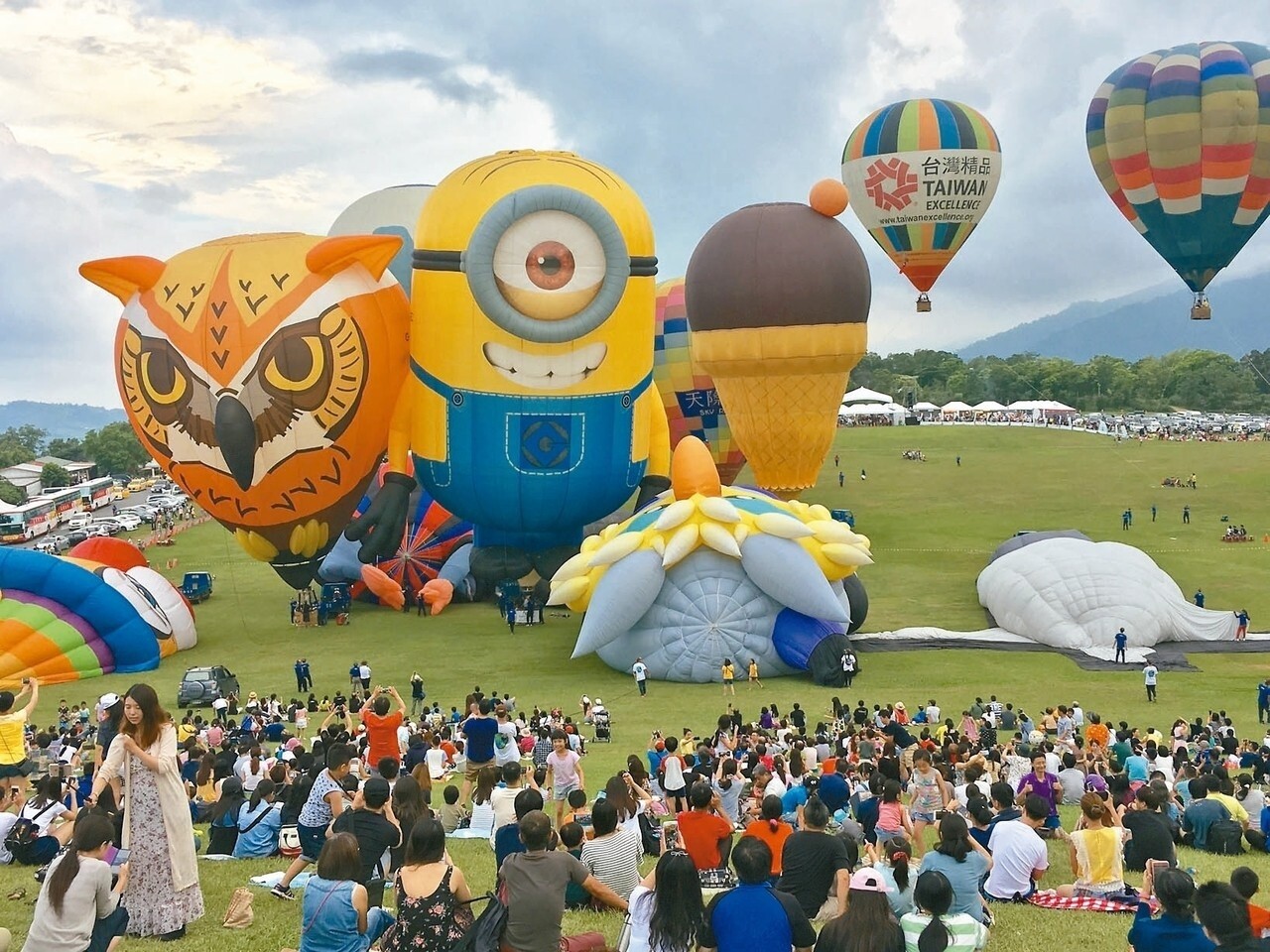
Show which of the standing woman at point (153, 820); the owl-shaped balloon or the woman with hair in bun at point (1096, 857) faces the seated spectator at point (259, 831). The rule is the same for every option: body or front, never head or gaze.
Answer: the owl-shaped balloon

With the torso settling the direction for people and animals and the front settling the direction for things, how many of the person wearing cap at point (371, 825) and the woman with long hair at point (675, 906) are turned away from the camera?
2

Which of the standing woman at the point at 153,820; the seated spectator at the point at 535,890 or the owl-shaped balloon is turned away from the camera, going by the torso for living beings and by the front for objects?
the seated spectator

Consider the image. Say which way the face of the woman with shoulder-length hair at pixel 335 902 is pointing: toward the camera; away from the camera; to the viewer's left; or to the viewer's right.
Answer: away from the camera

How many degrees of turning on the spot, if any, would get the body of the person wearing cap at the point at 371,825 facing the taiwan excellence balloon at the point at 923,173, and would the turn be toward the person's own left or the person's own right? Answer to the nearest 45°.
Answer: approximately 45° to the person's own right

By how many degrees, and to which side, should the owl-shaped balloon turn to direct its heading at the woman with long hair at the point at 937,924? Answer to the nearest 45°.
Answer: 0° — it already faces them

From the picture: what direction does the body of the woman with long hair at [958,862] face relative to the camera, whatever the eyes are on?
away from the camera

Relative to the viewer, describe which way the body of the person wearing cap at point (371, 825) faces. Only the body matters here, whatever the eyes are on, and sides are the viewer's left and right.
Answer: facing away from the viewer

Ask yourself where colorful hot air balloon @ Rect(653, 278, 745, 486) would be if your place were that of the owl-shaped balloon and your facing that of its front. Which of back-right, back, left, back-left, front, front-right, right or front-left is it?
back-left

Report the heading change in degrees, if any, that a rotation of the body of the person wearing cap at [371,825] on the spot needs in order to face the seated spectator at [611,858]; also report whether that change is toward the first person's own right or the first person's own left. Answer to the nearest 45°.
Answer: approximately 90° to the first person's own right

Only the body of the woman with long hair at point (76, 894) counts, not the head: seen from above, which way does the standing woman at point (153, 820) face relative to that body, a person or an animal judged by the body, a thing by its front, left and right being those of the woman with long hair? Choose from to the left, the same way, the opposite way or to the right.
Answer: the opposite way

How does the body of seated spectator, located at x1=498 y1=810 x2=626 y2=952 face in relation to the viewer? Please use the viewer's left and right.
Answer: facing away from the viewer

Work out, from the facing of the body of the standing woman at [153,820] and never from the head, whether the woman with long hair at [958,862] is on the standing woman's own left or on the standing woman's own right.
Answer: on the standing woman's own left

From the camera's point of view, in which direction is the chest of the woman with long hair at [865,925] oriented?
away from the camera

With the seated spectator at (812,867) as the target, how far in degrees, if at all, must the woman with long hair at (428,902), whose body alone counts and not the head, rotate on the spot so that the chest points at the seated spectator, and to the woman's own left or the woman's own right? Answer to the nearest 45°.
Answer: approximately 90° to the woman's own right

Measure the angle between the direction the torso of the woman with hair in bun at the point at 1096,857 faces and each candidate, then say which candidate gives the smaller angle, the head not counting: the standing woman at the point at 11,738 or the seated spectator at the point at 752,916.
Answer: the standing woman

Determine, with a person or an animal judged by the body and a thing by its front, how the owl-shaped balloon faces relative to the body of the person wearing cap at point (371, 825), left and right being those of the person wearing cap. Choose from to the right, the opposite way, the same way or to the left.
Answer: the opposite way

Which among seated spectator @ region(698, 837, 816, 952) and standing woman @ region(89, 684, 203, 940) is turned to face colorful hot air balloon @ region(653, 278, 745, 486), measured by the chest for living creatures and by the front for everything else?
the seated spectator

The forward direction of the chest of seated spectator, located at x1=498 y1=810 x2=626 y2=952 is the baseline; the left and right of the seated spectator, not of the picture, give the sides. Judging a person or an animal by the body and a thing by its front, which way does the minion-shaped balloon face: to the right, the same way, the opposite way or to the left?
the opposite way

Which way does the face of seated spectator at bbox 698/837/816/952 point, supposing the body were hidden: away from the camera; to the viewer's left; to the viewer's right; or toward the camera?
away from the camera

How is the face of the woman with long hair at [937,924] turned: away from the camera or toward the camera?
away from the camera
